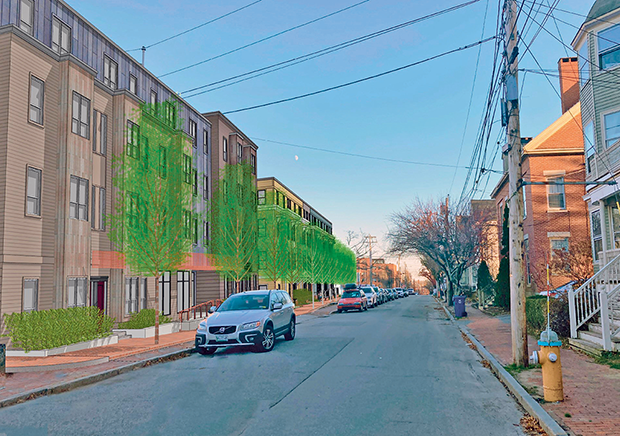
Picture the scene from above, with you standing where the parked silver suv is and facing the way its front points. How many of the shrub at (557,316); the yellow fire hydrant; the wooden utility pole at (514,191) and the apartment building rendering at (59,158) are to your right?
1

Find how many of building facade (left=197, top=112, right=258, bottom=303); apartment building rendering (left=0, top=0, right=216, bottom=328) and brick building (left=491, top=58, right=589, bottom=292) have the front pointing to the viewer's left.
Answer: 1

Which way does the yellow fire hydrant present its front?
to the viewer's left

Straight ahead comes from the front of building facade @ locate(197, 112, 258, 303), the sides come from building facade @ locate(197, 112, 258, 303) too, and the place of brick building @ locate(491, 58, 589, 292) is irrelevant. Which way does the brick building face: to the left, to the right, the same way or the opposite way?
the opposite way

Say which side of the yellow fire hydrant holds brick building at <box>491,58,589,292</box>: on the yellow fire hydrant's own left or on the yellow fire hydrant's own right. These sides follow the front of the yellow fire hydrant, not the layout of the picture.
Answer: on the yellow fire hydrant's own right

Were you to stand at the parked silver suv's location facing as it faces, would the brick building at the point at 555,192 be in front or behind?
behind

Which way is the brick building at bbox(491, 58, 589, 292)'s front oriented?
to the viewer's left

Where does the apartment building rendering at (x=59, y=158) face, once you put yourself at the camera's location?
facing the viewer and to the right of the viewer

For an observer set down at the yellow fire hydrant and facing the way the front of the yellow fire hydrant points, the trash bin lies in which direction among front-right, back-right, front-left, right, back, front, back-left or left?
right

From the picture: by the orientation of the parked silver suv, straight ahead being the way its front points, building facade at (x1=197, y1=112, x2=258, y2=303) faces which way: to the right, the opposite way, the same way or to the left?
to the left

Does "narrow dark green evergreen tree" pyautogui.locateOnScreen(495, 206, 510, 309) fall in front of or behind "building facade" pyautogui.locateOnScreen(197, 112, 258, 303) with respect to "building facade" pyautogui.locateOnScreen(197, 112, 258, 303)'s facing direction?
in front

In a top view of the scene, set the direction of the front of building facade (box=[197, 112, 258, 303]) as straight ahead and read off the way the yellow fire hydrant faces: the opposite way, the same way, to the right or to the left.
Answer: the opposite way

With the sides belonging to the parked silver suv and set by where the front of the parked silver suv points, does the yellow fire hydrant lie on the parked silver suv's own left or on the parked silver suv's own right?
on the parked silver suv's own left

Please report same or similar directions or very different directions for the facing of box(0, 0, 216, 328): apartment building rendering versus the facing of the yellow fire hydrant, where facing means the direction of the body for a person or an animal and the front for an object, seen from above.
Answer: very different directions

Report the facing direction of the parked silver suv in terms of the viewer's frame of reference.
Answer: facing the viewer and to the left of the viewer

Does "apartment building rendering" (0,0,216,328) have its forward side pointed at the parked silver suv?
yes
